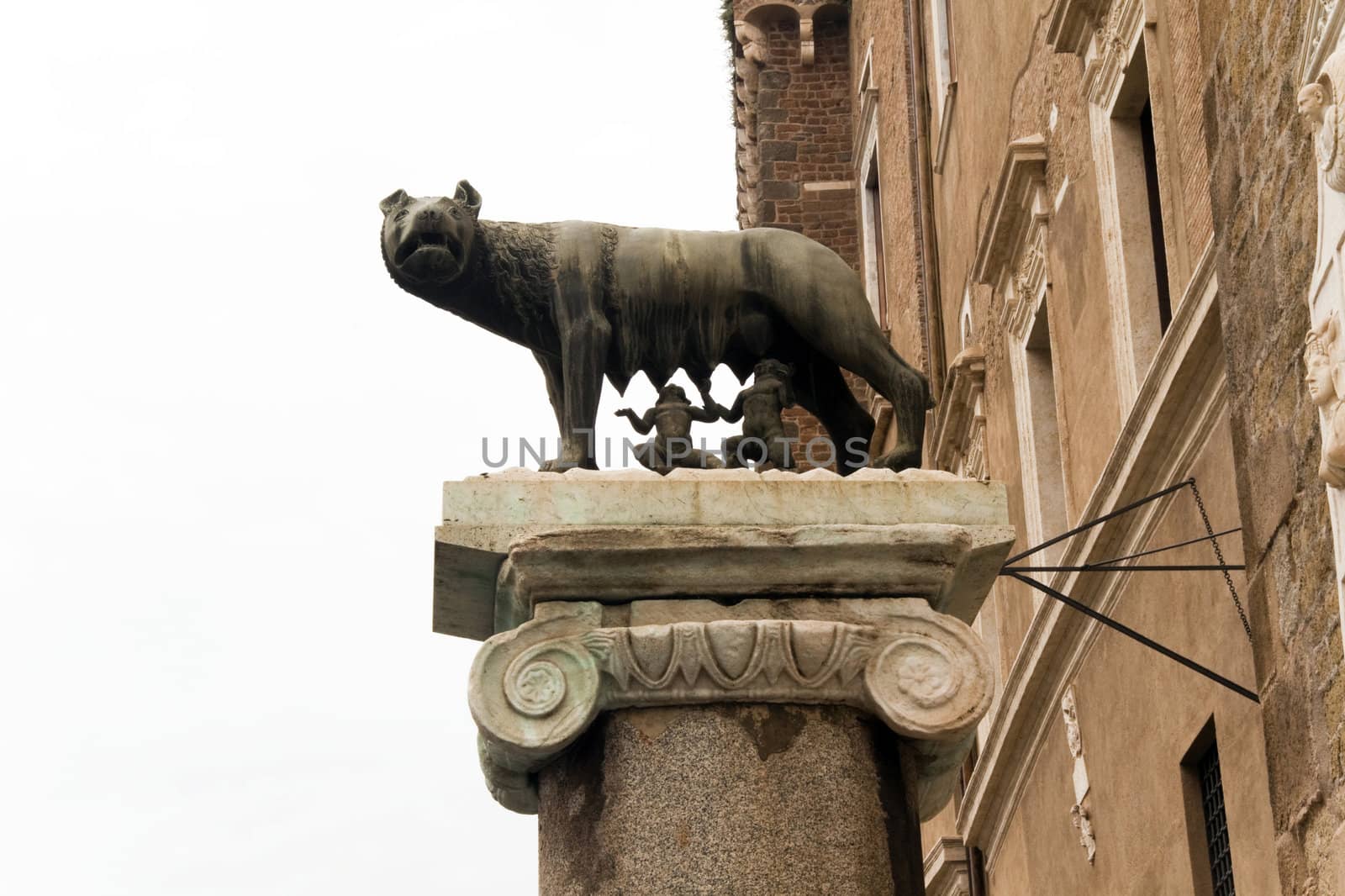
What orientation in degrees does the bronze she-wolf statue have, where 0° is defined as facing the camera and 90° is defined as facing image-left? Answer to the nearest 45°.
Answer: approximately 90°

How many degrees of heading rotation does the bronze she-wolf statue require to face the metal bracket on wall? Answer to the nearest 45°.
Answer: approximately 135° to its right

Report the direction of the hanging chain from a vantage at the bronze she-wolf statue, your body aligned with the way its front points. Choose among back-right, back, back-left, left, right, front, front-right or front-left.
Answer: back-right
